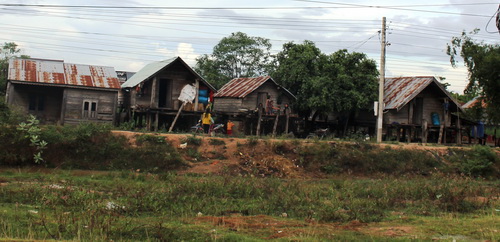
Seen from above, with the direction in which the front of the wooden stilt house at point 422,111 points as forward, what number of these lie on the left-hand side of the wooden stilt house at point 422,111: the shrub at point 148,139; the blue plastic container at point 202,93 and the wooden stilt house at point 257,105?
0

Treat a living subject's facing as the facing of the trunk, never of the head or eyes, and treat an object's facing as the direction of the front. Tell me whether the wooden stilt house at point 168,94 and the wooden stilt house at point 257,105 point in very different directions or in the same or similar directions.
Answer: same or similar directions

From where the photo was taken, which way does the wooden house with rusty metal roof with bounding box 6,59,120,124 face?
toward the camera

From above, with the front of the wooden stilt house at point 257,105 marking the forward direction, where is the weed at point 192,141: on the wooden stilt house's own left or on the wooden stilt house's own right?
on the wooden stilt house's own right

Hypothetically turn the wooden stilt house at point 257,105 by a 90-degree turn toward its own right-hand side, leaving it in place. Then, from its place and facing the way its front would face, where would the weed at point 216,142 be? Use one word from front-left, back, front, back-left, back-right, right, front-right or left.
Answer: front-left

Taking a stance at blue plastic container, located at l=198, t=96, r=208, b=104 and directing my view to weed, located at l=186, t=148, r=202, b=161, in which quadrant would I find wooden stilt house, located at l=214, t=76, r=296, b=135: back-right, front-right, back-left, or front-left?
back-left

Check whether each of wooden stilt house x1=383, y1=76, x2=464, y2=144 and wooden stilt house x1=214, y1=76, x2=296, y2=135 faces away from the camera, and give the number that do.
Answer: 0

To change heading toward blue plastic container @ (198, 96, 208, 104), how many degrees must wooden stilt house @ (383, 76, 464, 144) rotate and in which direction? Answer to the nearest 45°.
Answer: approximately 90° to its right

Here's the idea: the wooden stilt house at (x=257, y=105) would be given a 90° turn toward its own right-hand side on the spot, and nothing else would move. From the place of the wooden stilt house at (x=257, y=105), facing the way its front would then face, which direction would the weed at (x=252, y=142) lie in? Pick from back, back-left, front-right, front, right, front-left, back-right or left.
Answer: front-left

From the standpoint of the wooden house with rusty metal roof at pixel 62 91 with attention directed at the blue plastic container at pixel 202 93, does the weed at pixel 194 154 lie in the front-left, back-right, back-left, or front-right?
front-right

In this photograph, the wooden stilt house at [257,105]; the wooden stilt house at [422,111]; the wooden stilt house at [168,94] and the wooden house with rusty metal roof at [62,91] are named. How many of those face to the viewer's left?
0

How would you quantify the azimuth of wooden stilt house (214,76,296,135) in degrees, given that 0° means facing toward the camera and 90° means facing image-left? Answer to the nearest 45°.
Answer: approximately 315°

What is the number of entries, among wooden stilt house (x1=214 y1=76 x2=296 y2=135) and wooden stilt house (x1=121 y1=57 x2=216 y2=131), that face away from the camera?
0

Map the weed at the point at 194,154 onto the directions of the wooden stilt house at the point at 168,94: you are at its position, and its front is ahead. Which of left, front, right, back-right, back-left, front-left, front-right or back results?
front-right

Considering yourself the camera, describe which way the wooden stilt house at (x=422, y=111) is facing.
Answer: facing the viewer and to the right of the viewer
